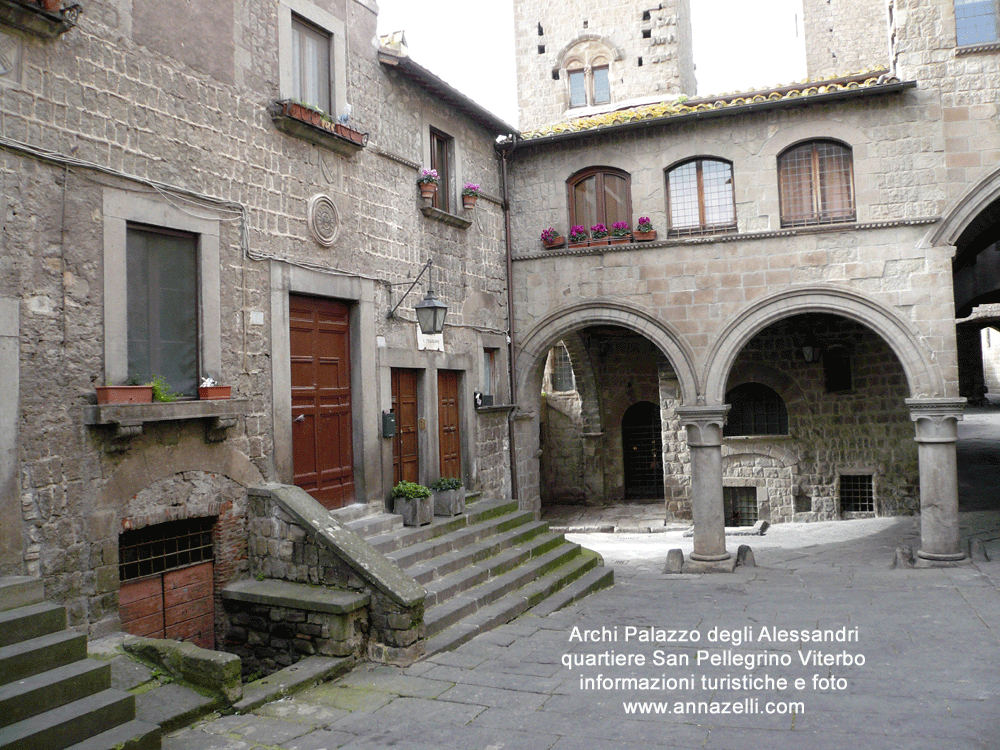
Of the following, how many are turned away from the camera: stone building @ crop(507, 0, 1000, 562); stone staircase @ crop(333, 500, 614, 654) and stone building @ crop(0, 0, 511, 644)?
0

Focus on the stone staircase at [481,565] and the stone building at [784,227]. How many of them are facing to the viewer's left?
0

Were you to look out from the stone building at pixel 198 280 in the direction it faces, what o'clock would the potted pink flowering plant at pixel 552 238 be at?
The potted pink flowering plant is roughly at 9 o'clock from the stone building.

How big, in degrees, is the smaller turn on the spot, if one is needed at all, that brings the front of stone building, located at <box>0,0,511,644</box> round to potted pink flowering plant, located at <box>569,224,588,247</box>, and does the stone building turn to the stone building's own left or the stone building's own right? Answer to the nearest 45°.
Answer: approximately 90° to the stone building's own left

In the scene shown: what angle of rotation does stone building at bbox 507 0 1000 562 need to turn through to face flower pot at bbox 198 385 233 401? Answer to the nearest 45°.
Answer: approximately 45° to its right

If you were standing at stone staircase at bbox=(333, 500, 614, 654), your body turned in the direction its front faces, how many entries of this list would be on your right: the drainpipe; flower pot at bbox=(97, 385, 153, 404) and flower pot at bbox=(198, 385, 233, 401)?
2

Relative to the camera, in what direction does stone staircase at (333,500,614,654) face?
facing the viewer and to the right of the viewer

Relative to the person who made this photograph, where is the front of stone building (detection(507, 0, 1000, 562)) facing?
facing the viewer

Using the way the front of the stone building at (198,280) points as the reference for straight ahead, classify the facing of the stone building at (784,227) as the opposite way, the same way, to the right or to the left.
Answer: to the right

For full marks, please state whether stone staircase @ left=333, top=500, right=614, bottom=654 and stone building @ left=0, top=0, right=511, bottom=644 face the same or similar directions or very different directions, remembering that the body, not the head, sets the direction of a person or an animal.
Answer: same or similar directions
